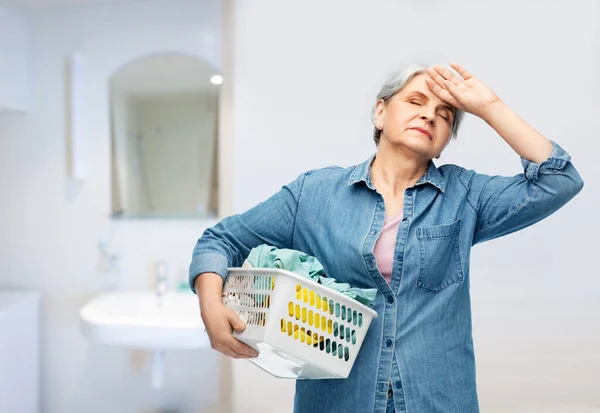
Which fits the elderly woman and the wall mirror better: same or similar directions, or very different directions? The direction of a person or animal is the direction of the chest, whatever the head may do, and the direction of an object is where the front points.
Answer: same or similar directions

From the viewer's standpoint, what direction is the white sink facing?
toward the camera

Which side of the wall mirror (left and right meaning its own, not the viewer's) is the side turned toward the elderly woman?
front

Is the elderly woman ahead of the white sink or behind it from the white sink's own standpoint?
ahead

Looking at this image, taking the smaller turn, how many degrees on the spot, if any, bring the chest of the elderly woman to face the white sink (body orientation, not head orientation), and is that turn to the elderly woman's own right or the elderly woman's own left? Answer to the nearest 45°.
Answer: approximately 135° to the elderly woman's own right

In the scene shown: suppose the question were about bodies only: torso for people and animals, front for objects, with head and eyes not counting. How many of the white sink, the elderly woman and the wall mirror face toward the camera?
3

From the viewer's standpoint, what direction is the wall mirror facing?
toward the camera

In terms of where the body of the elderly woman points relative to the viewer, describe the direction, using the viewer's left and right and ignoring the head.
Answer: facing the viewer
